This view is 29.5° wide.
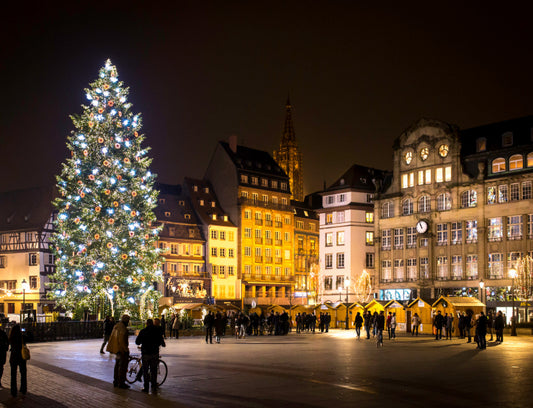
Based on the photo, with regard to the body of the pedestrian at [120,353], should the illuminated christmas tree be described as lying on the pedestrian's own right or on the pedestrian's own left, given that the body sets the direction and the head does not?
on the pedestrian's own left

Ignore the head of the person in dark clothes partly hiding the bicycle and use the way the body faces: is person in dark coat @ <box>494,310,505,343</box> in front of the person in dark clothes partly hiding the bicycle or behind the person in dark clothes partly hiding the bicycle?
in front

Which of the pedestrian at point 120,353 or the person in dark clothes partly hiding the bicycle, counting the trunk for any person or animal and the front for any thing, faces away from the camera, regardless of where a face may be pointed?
the person in dark clothes partly hiding the bicycle

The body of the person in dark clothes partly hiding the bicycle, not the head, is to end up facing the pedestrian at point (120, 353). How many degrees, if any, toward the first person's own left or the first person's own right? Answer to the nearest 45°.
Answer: approximately 90° to the first person's own left

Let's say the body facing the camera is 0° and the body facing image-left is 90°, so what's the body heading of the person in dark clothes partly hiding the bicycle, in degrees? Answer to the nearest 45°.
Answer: approximately 180°

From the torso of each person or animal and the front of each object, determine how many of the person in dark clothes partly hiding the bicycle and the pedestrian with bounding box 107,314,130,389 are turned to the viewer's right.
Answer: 1

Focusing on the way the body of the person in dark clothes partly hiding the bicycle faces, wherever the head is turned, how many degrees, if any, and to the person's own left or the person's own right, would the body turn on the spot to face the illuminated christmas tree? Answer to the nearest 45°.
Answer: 0° — they already face it

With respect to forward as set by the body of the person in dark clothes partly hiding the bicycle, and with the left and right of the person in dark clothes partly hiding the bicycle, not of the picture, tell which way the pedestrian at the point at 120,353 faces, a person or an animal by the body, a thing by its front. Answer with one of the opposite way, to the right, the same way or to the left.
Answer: to the right

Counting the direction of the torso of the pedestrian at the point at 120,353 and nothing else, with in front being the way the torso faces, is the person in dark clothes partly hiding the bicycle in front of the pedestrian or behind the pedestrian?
in front

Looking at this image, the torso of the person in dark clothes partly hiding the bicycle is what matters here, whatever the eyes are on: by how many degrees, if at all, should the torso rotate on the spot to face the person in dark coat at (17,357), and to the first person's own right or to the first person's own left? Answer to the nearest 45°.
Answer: approximately 90° to the first person's own left

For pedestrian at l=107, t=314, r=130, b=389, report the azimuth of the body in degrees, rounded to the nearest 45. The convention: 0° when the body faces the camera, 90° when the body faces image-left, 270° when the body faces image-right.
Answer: approximately 270°
